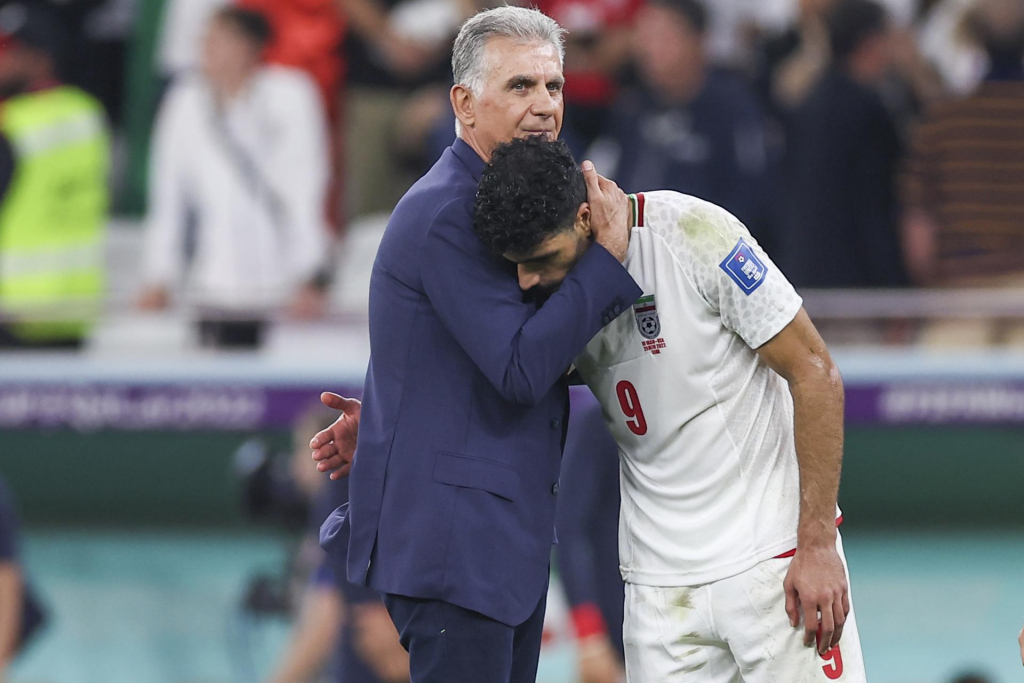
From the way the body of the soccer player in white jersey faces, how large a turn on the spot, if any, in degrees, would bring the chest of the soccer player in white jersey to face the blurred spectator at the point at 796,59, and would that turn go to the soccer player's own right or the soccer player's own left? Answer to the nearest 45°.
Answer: approximately 135° to the soccer player's own right

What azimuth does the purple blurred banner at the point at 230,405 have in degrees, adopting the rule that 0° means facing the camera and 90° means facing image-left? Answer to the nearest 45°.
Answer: approximately 0°

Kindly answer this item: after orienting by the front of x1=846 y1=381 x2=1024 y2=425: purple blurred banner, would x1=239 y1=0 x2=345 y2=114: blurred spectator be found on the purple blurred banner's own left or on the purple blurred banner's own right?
on the purple blurred banner's own right

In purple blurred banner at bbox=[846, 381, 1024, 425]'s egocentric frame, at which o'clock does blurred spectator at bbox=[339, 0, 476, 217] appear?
The blurred spectator is roughly at 5 o'clock from the purple blurred banner.

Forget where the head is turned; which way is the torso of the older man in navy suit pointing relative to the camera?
to the viewer's right

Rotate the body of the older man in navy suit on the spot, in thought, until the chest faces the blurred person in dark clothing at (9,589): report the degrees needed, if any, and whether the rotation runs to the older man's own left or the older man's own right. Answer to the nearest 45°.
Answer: approximately 135° to the older man's own left

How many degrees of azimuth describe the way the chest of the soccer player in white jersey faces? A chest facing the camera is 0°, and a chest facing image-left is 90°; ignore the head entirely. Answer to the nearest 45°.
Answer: approximately 45°

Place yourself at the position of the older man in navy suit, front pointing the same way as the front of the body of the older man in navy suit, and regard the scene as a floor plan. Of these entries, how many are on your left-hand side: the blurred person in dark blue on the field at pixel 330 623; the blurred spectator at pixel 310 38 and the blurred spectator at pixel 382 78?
3
